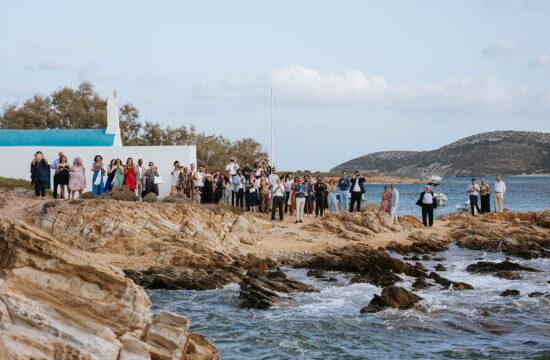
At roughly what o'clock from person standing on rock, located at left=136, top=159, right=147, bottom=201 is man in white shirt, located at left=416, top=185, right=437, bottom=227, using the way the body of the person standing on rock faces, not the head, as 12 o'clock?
The man in white shirt is roughly at 9 o'clock from the person standing on rock.

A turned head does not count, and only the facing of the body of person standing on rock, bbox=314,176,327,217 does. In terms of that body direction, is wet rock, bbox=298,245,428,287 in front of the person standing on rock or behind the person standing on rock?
in front

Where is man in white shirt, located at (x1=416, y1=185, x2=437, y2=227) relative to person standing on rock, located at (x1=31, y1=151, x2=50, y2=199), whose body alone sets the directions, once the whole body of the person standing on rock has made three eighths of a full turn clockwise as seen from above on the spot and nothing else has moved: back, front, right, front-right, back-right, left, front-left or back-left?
back-right

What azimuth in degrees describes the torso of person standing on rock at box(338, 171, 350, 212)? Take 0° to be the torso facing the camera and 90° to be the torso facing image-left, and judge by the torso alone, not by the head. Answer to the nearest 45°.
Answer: approximately 0°

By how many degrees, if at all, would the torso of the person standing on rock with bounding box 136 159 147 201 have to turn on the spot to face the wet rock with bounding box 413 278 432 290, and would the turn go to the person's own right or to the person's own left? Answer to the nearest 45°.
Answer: approximately 45° to the person's own left

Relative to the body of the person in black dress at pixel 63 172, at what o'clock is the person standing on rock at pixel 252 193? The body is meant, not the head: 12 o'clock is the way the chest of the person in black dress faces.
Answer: The person standing on rock is roughly at 9 o'clock from the person in black dress.

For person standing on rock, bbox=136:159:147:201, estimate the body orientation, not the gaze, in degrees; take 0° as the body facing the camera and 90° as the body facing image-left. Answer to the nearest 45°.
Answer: approximately 0°

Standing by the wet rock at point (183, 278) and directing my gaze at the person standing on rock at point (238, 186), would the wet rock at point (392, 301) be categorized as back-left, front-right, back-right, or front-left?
back-right

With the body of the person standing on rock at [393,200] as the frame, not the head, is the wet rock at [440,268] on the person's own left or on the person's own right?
on the person's own left

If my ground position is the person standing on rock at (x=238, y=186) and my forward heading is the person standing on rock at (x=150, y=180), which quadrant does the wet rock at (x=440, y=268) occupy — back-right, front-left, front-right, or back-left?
back-left
